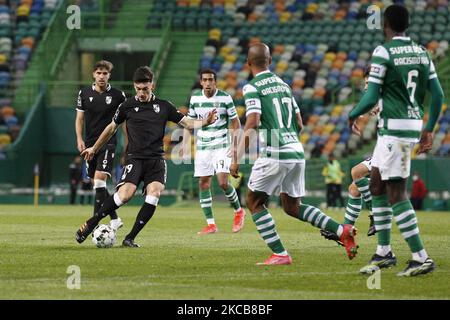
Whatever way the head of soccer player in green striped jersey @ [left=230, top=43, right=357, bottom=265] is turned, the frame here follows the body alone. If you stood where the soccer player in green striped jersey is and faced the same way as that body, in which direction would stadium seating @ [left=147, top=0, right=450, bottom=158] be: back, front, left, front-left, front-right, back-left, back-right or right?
front-right

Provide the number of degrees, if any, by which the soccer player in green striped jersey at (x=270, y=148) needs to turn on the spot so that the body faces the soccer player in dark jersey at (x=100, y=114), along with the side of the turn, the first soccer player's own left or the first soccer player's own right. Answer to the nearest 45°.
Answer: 0° — they already face them

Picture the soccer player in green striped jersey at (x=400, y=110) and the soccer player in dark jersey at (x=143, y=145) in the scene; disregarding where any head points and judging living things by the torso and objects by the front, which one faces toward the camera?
the soccer player in dark jersey

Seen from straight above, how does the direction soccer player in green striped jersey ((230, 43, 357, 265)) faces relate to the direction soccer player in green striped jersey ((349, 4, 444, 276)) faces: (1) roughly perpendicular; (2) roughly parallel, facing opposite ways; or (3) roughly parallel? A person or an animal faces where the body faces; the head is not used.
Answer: roughly parallel

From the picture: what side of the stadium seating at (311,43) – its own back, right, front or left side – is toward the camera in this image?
front

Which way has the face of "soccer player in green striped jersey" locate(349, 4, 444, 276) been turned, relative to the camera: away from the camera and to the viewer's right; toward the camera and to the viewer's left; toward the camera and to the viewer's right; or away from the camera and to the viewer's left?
away from the camera and to the viewer's left

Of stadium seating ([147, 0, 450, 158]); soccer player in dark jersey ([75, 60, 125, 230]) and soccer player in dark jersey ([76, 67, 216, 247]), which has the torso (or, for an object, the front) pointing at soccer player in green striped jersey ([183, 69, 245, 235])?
the stadium seating

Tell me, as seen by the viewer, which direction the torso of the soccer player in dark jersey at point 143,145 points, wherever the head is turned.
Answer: toward the camera

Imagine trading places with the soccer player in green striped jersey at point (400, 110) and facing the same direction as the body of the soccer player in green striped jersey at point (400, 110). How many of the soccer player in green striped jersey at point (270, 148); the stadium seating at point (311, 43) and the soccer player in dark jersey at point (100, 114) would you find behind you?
0

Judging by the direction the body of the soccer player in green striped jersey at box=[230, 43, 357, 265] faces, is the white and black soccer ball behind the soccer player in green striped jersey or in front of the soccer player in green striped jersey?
in front

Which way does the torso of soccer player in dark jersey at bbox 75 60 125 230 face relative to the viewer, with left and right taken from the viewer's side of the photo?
facing the viewer

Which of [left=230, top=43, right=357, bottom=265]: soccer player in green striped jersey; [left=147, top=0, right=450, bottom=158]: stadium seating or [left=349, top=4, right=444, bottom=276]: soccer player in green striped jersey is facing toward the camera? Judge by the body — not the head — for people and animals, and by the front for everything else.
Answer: the stadium seating

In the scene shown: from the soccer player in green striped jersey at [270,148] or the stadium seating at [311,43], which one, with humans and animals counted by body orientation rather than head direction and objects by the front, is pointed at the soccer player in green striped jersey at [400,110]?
the stadium seating

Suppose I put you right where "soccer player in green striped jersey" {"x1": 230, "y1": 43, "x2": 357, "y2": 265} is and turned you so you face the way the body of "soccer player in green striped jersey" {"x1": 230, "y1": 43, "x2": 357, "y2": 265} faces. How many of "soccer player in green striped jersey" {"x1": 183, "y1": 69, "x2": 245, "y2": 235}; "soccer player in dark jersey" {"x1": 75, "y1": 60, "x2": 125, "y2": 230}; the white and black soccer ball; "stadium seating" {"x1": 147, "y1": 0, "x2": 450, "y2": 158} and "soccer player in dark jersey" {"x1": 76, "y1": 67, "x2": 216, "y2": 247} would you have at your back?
0

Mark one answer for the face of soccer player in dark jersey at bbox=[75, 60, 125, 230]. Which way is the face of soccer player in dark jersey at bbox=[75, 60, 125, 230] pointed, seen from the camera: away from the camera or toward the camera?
toward the camera
